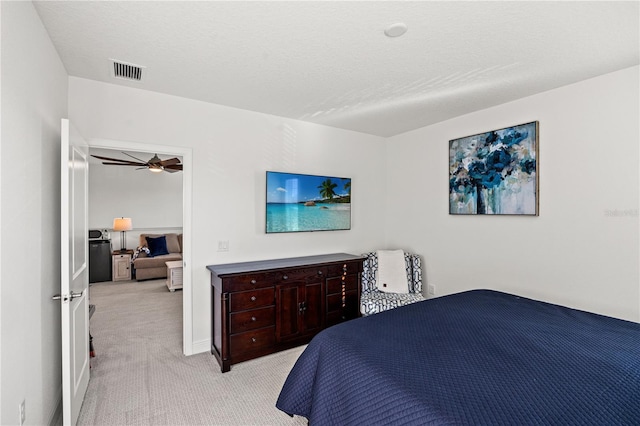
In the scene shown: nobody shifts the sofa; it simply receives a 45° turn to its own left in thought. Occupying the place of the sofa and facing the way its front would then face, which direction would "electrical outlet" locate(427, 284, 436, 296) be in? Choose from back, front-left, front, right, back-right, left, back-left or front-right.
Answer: front

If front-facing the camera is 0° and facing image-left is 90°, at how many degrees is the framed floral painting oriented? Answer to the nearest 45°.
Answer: approximately 45°

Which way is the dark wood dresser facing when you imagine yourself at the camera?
facing the viewer and to the right of the viewer

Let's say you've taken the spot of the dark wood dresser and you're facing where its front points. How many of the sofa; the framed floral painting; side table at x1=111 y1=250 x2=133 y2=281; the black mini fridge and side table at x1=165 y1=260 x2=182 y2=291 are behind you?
4

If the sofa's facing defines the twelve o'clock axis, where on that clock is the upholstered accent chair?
The upholstered accent chair is roughly at 11 o'clock from the sofa.

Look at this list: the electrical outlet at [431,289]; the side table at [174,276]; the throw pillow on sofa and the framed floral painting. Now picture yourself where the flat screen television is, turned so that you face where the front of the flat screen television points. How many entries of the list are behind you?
2

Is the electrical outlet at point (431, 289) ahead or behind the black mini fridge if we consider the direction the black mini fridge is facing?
ahead

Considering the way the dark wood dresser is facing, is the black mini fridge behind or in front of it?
behind

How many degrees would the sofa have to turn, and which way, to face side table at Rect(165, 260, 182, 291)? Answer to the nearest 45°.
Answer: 0° — it already faces it

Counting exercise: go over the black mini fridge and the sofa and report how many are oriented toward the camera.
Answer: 2
